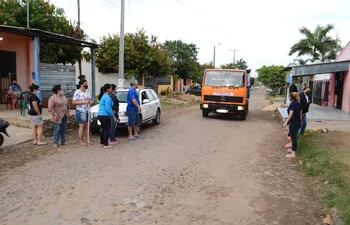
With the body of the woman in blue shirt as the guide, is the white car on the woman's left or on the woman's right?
on the woman's left

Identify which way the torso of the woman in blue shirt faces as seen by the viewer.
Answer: to the viewer's right

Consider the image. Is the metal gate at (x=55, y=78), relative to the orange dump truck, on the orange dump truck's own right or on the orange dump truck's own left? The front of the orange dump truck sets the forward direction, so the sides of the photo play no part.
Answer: on the orange dump truck's own right

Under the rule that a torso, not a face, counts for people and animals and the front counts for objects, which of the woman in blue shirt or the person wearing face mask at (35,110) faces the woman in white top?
the person wearing face mask

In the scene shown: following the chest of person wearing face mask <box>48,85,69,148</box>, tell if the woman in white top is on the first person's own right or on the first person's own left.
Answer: on the first person's own left

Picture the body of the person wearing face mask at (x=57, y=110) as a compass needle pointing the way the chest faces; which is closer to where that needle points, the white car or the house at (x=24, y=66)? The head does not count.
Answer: the white car

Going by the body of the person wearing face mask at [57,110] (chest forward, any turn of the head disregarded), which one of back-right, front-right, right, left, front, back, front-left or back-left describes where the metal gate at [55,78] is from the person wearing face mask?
back-left

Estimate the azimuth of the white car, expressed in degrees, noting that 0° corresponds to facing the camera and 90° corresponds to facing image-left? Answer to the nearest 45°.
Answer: approximately 45°
